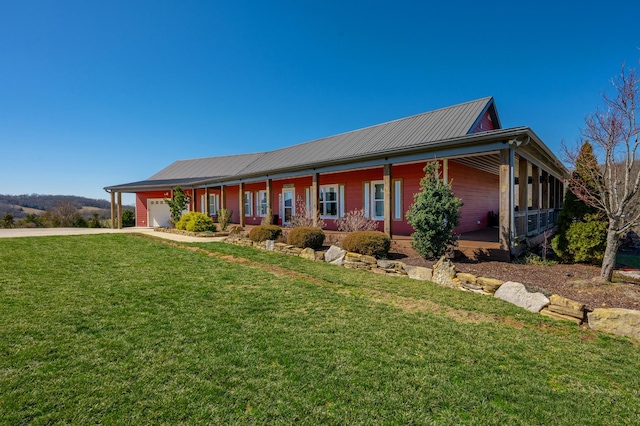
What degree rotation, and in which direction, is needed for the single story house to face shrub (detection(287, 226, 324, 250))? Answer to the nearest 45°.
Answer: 0° — it already faces it

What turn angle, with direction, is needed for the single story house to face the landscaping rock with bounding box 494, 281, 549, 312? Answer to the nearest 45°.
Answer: approximately 45° to its left

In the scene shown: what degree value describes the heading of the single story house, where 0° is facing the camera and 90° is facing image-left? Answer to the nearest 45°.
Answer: approximately 45°

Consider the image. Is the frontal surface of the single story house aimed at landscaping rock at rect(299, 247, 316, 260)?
yes

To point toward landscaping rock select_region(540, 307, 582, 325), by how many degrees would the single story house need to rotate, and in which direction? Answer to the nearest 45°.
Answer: approximately 45° to its left
